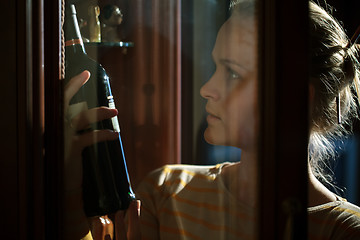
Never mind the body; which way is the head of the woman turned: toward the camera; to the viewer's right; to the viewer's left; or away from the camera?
to the viewer's left

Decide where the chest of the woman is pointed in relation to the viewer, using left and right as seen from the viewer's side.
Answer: facing the viewer and to the left of the viewer
